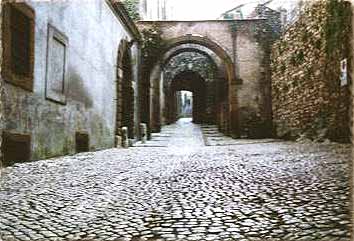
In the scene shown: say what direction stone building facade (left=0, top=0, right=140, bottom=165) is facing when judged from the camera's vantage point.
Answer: facing the viewer and to the right of the viewer
